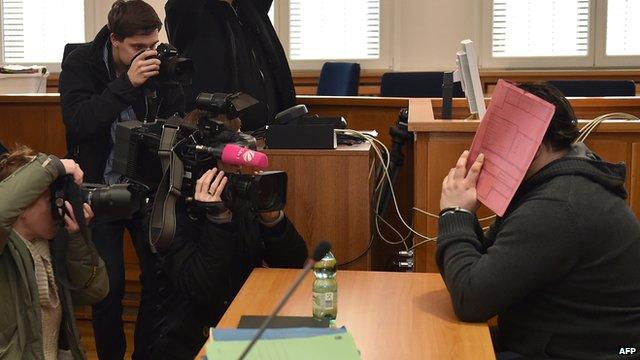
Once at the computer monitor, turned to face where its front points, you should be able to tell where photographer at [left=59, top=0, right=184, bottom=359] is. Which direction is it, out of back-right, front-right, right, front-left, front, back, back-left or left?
back

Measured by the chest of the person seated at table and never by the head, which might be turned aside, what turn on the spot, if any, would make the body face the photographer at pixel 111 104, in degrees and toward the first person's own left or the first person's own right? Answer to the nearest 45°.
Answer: approximately 45° to the first person's own right

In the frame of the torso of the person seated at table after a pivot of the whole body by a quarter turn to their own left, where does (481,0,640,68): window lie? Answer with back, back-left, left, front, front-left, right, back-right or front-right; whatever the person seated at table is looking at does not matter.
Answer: back

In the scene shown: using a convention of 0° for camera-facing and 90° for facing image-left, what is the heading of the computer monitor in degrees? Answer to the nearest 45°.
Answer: approximately 270°

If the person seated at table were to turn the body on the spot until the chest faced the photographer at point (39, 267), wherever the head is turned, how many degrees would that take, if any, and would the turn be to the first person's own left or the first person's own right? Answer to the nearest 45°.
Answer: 0° — they already face them

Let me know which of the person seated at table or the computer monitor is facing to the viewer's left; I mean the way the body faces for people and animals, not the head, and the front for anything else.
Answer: the person seated at table

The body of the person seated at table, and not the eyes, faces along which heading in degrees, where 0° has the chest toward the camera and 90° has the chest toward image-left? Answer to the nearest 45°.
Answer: approximately 90°

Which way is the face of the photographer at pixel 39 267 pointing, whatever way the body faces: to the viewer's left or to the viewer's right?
to the viewer's right

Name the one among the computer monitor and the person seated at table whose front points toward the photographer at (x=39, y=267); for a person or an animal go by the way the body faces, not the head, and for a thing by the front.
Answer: the person seated at table

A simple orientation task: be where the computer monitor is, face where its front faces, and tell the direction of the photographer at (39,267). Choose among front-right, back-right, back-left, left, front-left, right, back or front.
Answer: back-right

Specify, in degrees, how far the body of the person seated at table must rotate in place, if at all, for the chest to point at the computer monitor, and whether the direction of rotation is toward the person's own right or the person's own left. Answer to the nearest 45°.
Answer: approximately 90° to the person's own right

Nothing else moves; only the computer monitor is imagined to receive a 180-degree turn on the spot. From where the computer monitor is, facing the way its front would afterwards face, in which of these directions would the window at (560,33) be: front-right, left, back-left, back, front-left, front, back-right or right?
right
